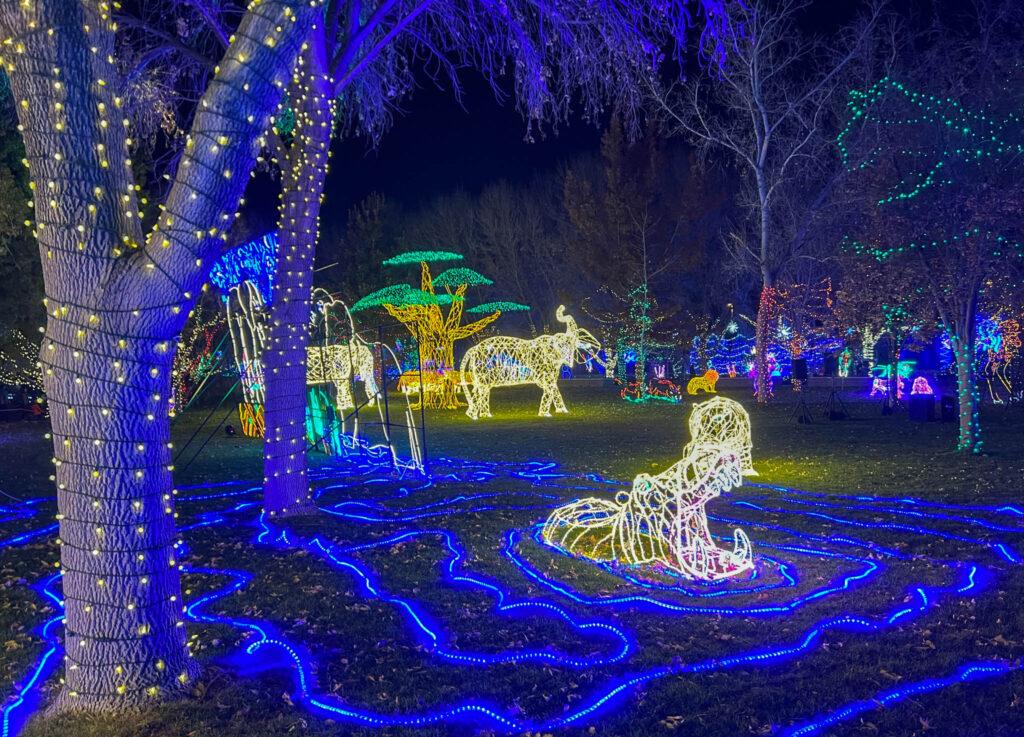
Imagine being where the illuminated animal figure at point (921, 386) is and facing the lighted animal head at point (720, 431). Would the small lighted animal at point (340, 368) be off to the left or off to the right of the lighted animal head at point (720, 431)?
right

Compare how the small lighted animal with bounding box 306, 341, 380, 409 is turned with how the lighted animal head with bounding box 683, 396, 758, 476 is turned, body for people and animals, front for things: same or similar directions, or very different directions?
very different directions

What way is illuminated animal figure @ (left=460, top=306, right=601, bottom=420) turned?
to the viewer's right

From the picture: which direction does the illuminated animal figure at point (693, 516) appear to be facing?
to the viewer's right
